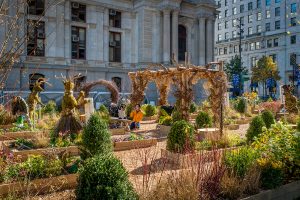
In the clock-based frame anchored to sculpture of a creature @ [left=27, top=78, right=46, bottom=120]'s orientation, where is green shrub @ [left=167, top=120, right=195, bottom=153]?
The green shrub is roughly at 2 o'clock from the sculpture of a creature.

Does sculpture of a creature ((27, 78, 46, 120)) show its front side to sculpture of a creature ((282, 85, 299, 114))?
yes

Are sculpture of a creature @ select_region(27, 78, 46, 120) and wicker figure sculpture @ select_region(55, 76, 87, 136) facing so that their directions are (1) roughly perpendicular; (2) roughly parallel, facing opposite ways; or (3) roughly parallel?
roughly parallel

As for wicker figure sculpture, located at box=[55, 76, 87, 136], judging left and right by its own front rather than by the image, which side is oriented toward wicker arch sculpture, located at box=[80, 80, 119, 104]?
left

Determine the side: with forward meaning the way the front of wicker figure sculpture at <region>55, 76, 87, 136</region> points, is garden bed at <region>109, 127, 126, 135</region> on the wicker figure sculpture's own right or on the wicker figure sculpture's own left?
on the wicker figure sculpture's own left

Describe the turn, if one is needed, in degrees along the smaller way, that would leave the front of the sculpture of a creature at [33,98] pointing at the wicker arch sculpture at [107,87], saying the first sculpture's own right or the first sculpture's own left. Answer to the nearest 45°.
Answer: approximately 45° to the first sculpture's own left

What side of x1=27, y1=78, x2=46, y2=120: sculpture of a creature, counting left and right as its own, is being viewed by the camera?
right
